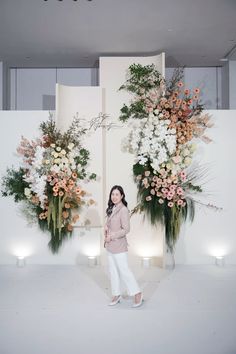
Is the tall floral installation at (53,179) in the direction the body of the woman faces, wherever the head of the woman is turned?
no

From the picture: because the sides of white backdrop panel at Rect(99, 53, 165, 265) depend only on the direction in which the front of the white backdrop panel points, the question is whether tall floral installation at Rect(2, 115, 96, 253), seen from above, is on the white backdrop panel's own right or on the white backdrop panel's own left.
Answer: on the white backdrop panel's own right

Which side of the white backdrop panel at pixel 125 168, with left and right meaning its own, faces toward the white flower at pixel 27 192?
right

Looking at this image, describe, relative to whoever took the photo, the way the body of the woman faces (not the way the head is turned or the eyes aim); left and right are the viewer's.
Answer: facing the viewer and to the left of the viewer

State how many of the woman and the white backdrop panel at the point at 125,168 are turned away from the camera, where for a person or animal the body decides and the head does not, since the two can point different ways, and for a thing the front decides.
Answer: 0

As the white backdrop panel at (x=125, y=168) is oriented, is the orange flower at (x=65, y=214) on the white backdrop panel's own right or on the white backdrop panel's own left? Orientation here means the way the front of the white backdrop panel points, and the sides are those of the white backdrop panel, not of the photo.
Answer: on the white backdrop panel's own right

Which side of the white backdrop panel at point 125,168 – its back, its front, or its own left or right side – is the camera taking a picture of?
front

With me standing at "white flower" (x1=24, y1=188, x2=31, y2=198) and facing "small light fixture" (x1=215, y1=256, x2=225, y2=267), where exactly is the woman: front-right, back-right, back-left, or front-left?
front-right

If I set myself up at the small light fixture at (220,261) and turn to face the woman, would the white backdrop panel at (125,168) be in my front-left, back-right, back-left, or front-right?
front-right

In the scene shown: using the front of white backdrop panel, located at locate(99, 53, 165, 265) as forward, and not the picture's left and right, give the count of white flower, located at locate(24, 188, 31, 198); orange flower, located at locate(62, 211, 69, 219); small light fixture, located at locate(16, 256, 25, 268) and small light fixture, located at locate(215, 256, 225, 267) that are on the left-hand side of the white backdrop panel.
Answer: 1
